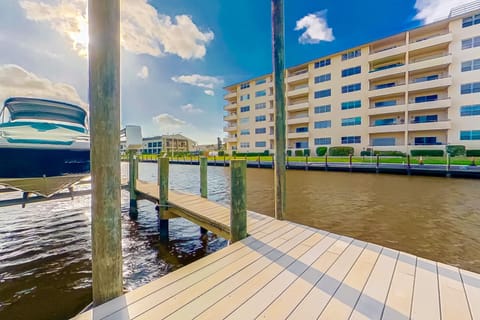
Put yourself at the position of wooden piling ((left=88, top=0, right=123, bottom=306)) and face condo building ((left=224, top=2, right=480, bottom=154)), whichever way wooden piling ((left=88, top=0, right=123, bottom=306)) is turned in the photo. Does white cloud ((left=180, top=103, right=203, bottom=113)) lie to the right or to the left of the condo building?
left

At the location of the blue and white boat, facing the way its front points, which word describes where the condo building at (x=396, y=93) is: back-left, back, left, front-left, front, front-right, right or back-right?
left

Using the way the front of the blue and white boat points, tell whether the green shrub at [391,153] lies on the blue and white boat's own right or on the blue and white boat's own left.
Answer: on the blue and white boat's own left

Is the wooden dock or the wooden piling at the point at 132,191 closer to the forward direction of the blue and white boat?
the wooden dock

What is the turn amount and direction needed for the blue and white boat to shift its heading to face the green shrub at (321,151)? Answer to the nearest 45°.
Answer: approximately 90° to its left

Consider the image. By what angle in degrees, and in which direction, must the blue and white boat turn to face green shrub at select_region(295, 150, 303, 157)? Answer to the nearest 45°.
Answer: approximately 90° to its left
